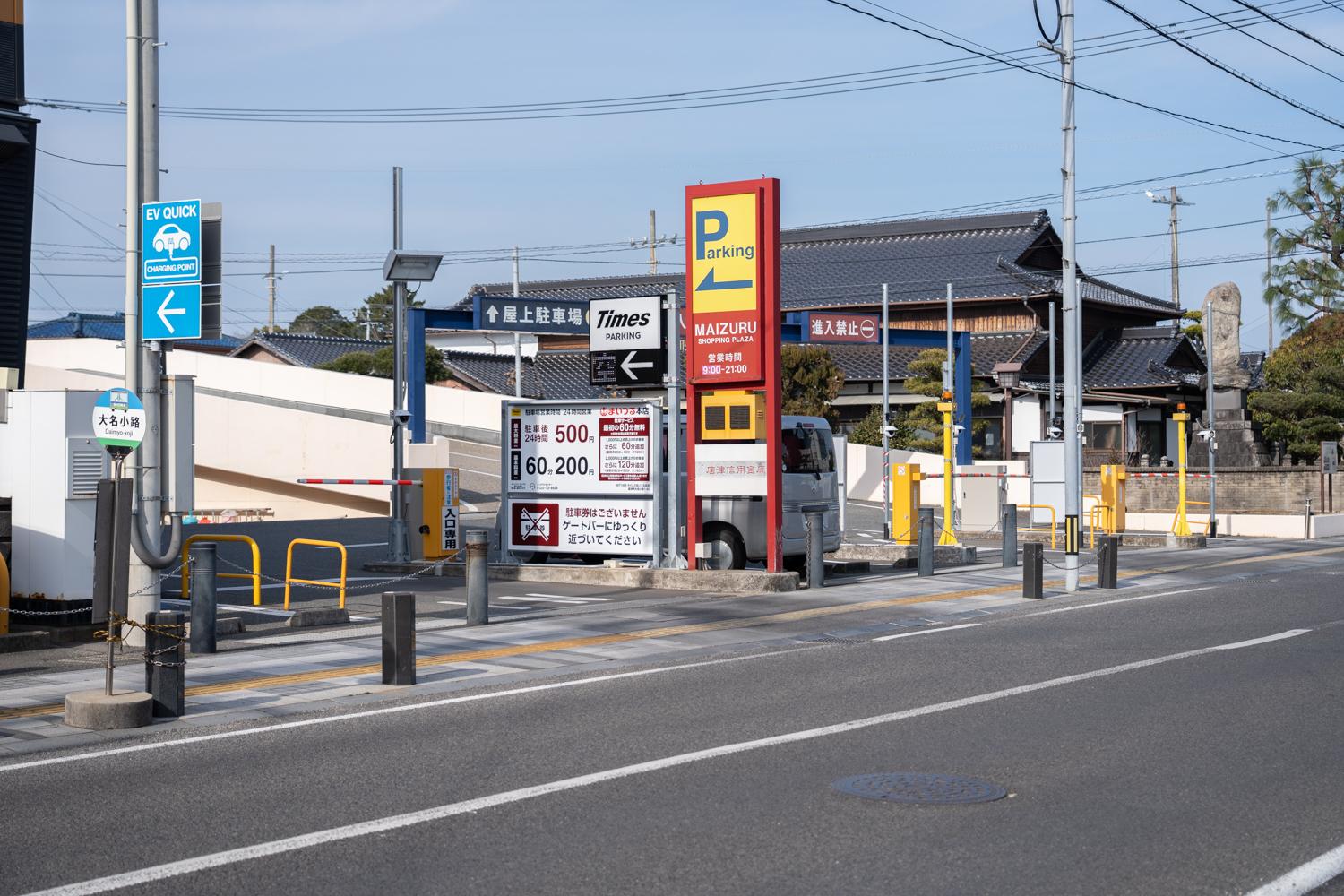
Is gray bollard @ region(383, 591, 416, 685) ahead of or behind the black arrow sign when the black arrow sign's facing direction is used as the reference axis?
ahead

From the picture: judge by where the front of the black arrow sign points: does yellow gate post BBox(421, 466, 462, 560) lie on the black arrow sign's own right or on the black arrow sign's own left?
on the black arrow sign's own right

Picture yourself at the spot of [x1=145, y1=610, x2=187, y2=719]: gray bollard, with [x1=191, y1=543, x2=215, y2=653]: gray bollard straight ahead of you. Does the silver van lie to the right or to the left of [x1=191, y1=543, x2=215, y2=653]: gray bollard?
right

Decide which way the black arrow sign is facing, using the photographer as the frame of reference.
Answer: facing the viewer

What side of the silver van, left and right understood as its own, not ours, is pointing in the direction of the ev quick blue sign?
left

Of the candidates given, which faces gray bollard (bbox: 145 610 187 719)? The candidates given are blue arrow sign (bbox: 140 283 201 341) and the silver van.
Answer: the blue arrow sign

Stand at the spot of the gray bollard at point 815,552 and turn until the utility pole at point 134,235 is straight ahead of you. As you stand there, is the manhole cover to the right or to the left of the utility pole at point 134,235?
left

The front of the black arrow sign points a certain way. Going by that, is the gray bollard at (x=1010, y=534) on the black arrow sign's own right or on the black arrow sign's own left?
on the black arrow sign's own left

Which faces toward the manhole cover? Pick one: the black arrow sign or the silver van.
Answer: the black arrow sign

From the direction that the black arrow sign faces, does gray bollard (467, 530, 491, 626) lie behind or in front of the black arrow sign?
in front

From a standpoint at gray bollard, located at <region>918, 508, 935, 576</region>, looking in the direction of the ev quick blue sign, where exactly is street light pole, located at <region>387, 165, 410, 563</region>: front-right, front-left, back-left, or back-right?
front-right
